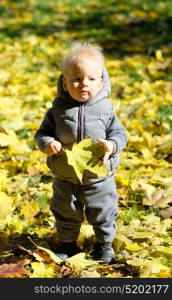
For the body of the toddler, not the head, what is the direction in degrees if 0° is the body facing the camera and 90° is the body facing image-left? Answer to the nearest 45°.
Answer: approximately 0°
